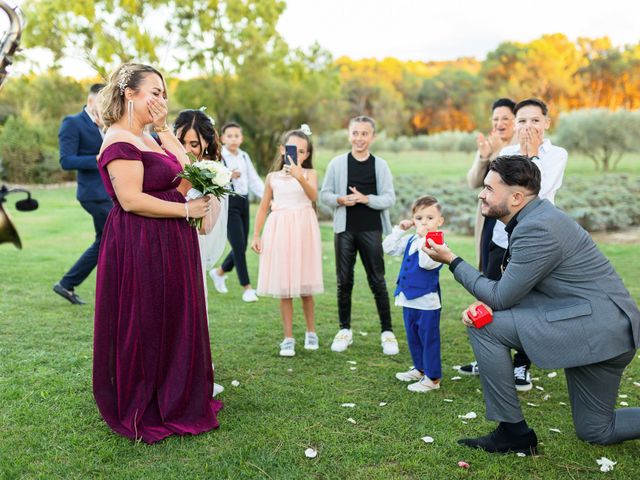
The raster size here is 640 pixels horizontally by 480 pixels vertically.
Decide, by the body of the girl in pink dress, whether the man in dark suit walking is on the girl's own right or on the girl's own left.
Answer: on the girl's own right

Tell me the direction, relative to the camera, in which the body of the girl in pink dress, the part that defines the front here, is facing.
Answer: toward the camera

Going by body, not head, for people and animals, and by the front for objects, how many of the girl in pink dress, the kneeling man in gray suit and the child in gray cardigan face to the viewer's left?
1

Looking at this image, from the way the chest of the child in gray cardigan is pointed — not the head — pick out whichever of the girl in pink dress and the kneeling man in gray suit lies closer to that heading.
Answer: the kneeling man in gray suit

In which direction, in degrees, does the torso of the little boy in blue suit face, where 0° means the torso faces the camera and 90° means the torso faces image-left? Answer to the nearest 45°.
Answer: approximately 45°

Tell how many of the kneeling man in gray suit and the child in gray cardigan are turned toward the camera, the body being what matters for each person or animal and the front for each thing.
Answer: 1

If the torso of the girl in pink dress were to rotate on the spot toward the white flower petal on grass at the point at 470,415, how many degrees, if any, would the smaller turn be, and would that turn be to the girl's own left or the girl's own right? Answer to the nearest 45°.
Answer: approximately 45° to the girl's own left

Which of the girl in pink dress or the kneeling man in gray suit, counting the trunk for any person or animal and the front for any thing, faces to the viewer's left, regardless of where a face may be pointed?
the kneeling man in gray suit

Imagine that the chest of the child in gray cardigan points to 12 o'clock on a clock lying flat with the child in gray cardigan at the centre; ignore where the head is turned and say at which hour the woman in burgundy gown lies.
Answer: The woman in burgundy gown is roughly at 1 o'clock from the child in gray cardigan.

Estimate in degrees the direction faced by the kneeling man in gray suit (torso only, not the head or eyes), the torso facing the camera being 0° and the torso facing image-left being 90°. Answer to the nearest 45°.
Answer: approximately 90°

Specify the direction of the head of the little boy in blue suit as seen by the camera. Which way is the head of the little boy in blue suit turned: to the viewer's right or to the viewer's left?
to the viewer's left

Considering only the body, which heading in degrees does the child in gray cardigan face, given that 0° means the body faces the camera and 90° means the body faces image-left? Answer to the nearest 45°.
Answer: approximately 0°

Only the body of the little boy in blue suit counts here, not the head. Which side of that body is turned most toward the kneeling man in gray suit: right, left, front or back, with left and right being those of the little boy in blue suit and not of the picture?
left
